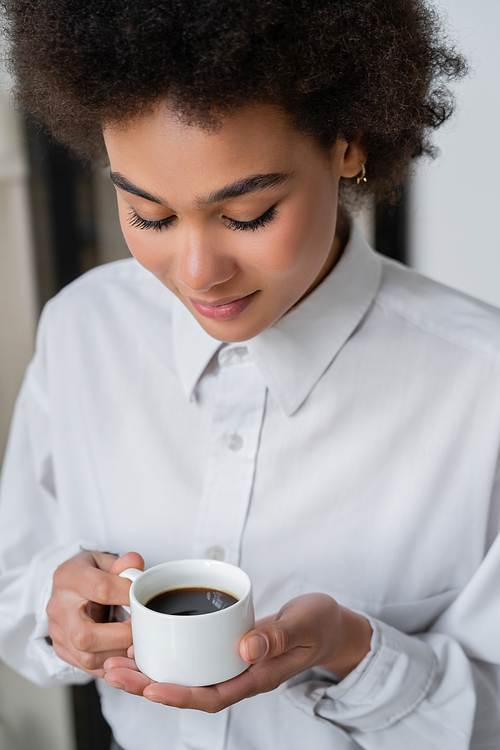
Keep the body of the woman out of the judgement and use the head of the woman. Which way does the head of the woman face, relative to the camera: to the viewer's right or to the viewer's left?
to the viewer's left

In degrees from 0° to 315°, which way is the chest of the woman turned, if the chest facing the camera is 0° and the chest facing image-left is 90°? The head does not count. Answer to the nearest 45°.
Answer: approximately 0°
